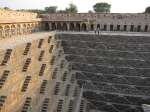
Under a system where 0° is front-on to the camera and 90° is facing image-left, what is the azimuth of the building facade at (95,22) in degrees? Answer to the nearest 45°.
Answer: approximately 0°
